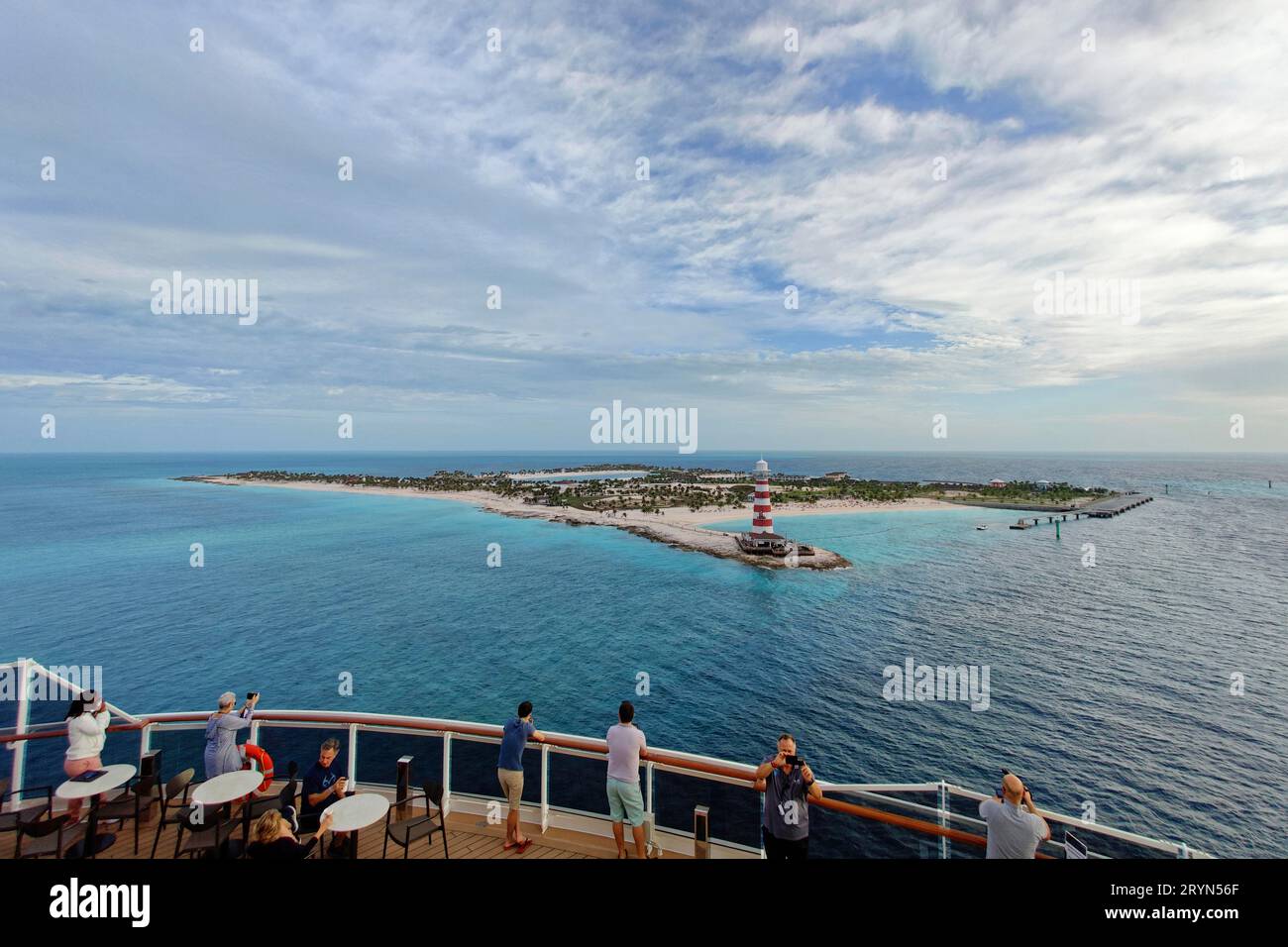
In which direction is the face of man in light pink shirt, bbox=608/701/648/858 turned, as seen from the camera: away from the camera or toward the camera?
away from the camera

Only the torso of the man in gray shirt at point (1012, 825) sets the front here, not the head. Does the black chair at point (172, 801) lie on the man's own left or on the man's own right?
on the man's own left

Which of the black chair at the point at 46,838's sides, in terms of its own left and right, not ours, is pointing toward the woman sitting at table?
right

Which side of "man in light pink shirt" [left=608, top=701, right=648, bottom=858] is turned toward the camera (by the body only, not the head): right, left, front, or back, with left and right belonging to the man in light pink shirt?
back

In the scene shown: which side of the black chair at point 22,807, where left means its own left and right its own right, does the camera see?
right

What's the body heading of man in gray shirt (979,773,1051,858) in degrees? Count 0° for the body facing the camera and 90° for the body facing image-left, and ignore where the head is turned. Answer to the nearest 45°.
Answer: approximately 180°

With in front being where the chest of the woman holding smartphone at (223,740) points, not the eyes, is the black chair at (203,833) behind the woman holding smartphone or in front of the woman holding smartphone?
behind
